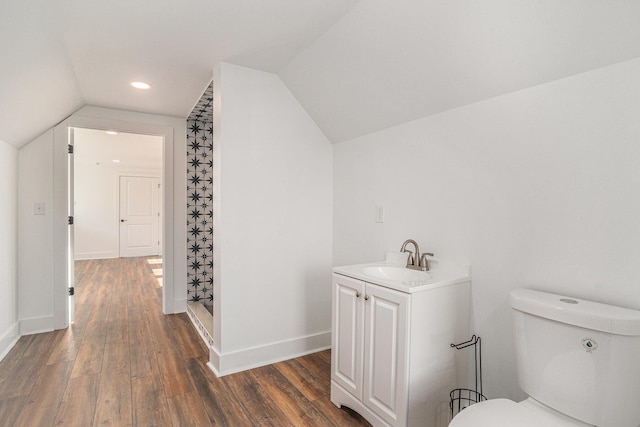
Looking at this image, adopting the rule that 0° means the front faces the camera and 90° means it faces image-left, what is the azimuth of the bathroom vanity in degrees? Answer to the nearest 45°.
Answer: approximately 45°

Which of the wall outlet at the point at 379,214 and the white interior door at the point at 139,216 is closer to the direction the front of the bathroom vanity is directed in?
the white interior door

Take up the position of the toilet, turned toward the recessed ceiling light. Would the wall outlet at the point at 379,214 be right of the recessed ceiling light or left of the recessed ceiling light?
right

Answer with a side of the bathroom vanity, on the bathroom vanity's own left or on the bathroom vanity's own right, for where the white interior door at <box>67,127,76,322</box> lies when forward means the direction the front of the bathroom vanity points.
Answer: on the bathroom vanity's own right

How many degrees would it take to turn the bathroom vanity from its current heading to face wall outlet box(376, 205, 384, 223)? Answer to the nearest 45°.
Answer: approximately 135° to its right

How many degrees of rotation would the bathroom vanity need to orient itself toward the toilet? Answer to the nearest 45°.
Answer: approximately 90° to its left

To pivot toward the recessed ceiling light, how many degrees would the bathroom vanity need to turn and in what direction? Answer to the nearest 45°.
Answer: approximately 45° to its right

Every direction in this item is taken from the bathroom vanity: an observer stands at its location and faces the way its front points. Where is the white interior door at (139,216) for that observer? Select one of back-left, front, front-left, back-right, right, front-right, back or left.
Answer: right

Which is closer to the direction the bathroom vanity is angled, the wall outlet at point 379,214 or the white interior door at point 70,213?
the white interior door
